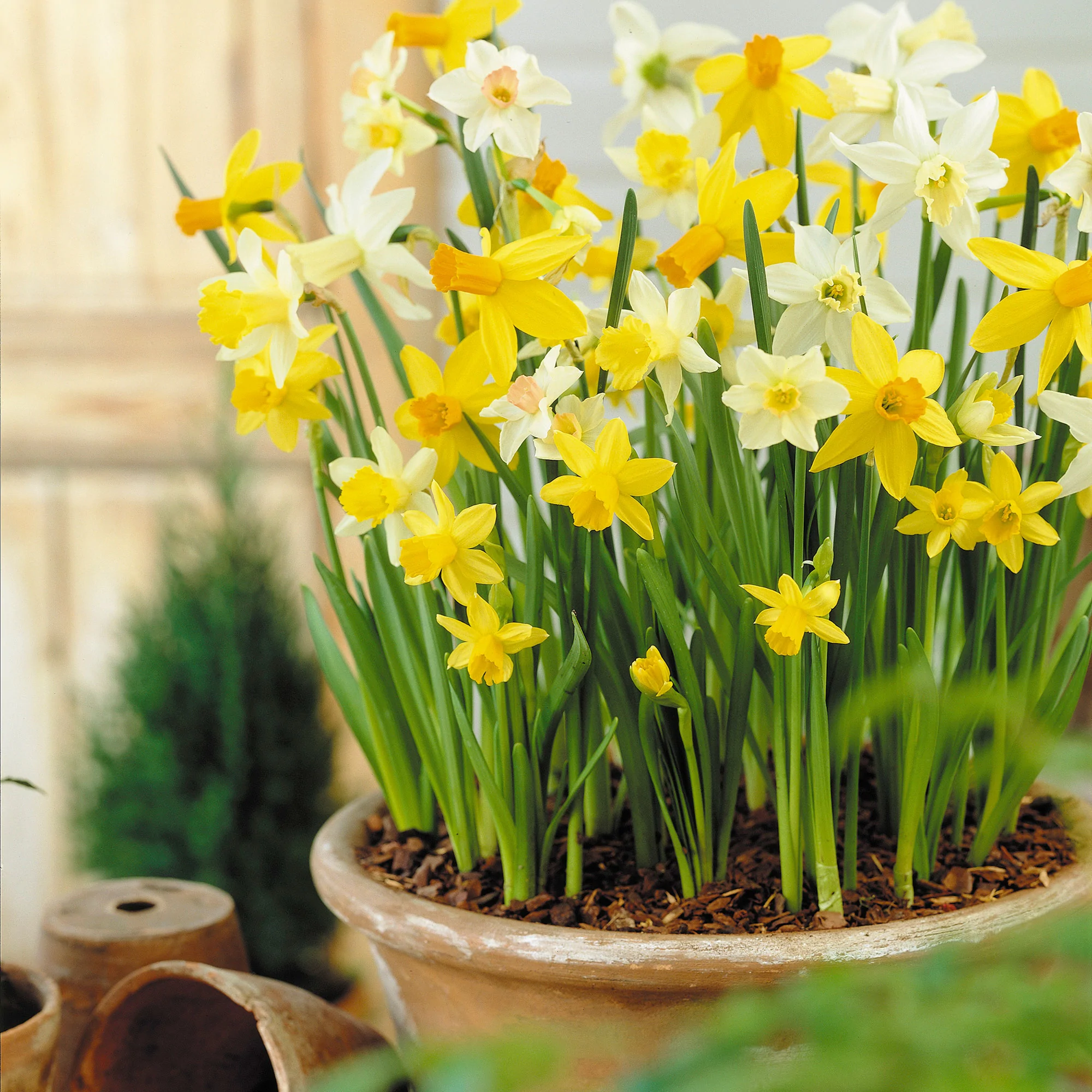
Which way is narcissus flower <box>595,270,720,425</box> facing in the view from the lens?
facing the viewer and to the left of the viewer
